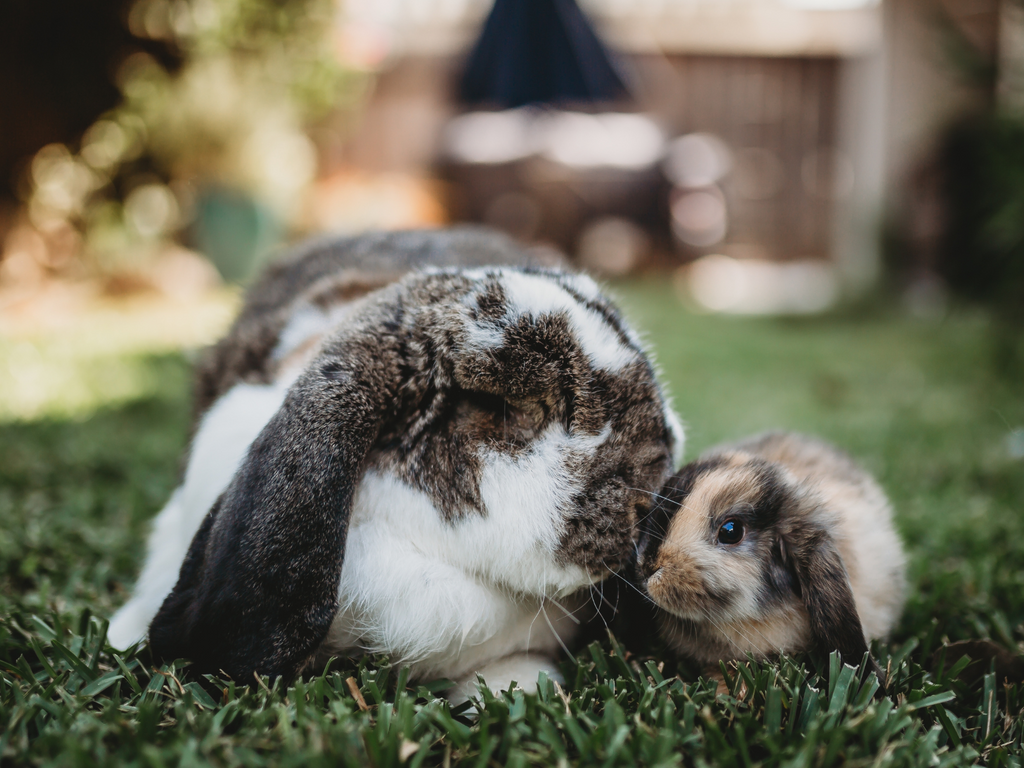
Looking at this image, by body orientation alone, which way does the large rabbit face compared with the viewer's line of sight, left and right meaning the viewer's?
facing the viewer and to the right of the viewer

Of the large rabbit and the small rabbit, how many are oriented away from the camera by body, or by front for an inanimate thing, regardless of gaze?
0

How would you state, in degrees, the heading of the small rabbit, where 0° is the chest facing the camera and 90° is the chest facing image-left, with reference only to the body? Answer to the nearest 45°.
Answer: approximately 45°
